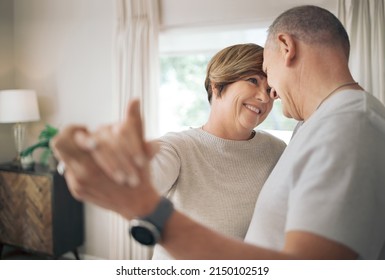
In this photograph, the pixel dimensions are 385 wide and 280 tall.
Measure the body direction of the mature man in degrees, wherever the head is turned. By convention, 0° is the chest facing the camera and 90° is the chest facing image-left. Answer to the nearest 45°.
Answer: approximately 135°

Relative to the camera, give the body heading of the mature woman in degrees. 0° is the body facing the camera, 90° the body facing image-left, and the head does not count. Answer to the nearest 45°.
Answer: approximately 315°

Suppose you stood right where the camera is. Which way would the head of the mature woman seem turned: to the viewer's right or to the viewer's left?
to the viewer's right

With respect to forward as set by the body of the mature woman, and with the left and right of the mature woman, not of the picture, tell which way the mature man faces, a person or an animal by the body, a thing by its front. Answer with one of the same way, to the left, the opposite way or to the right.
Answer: the opposite way

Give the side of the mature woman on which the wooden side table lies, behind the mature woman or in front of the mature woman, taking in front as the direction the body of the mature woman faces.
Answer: behind
